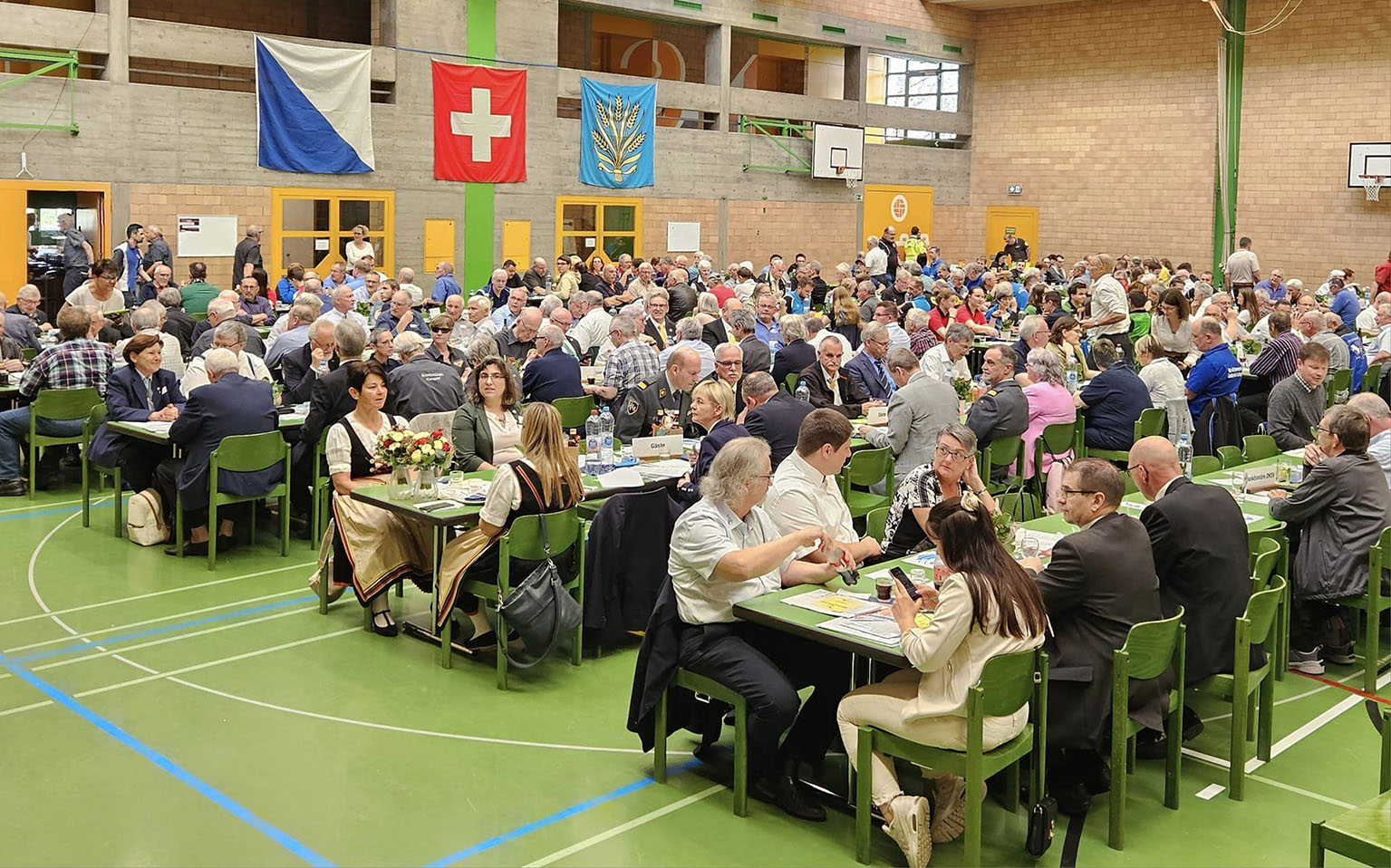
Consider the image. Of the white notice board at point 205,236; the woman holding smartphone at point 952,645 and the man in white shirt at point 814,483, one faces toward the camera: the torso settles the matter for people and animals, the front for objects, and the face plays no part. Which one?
the white notice board

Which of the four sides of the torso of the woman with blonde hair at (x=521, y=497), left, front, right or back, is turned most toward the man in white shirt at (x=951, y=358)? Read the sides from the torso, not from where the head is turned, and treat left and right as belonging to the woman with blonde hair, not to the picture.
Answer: right

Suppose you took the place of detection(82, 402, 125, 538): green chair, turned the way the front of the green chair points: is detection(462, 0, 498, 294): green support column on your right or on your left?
on your left

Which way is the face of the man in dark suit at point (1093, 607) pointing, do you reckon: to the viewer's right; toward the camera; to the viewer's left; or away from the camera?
to the viewer's left

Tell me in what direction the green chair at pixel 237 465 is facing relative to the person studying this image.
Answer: facing away from the viewer and to the left of the viewer

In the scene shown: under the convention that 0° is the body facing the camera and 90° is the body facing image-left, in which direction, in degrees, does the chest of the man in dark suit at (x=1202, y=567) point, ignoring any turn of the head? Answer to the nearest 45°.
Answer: approximately 135°

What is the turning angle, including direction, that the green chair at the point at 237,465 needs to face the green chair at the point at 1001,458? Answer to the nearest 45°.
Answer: approximately 135° to its right

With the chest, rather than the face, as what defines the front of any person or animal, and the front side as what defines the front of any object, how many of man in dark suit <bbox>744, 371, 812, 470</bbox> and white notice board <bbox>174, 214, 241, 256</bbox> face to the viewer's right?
0

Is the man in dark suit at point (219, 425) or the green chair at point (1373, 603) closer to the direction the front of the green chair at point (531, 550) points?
the man in dark suit

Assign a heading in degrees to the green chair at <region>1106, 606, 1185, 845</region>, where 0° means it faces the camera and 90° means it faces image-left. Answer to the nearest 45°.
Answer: approximately 135°

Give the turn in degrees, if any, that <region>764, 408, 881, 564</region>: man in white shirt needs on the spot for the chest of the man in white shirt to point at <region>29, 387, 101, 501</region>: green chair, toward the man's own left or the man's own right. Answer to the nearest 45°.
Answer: approximately 135° to the man's own left
